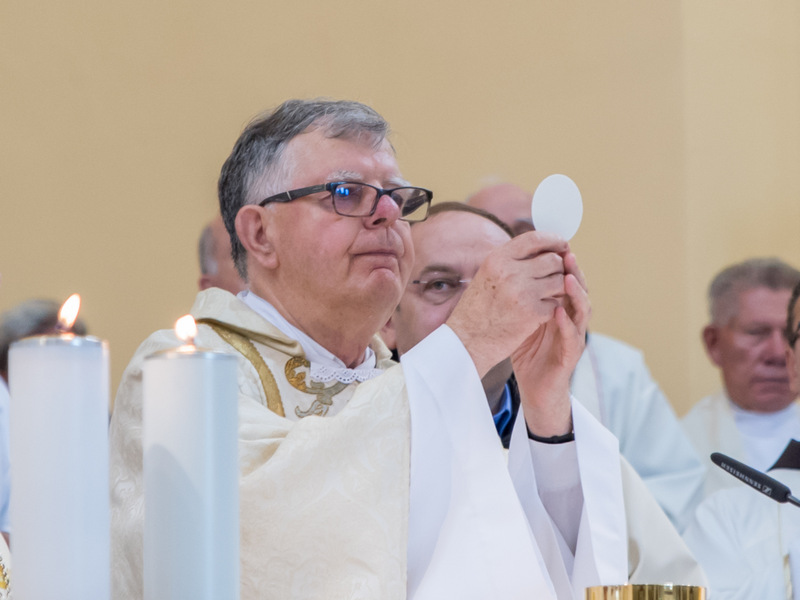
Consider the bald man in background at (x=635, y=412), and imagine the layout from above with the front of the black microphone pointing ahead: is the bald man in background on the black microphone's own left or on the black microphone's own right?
on the black microphone's own right

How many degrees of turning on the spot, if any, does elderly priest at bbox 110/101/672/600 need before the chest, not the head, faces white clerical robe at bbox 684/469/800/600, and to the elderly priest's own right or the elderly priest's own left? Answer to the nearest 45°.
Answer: approximately 90° to the elderly priest's own left

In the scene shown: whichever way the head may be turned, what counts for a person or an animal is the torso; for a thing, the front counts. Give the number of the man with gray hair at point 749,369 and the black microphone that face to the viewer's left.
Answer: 1

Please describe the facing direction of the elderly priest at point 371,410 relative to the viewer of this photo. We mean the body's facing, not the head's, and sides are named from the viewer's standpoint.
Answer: facing the viewer and to the right of the viewer

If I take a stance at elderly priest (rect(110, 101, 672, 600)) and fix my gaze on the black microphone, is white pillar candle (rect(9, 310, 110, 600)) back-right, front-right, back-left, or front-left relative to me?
back-right

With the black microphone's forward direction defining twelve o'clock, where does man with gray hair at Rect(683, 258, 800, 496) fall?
The man with gray hair is roughly at 3 o'clock from the black microphone.

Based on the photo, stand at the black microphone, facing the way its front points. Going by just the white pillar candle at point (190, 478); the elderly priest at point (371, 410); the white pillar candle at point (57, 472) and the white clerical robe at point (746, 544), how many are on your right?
1

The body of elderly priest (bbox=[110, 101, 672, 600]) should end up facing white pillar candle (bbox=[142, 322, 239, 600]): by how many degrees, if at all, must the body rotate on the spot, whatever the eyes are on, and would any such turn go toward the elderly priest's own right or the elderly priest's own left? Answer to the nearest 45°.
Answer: approximately 45° to the elderly priest's own right

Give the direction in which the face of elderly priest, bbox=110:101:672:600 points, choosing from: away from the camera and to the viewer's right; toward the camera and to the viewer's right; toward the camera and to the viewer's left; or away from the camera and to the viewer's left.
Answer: toward the camera and to the viewer's right

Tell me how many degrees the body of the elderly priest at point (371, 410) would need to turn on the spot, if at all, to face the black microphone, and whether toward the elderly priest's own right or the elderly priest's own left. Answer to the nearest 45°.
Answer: approximately 90° to the elderly priest's own left

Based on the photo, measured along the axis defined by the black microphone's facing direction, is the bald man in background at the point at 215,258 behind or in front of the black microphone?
in front

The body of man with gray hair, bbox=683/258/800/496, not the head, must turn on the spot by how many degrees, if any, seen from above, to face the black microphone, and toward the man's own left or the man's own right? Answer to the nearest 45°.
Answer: approximately 45° to the man's own right

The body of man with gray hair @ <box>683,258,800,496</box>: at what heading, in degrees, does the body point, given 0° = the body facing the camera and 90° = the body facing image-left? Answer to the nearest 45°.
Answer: approximately 315°

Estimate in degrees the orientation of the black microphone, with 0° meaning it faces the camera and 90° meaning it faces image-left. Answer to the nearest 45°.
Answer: approximately 90°

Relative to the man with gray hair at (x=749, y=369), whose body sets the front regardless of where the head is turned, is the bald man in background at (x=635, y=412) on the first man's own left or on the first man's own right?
on the first man's own right
